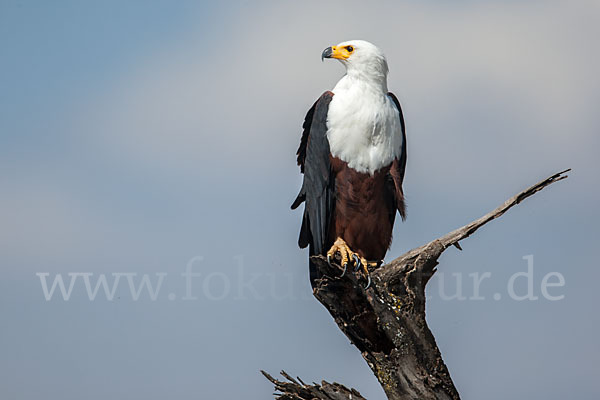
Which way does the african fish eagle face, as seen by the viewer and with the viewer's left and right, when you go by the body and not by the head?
facing the viewer and to the right of the viewer
